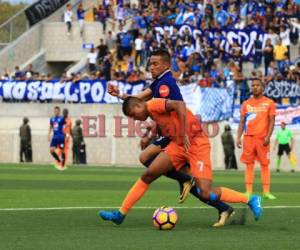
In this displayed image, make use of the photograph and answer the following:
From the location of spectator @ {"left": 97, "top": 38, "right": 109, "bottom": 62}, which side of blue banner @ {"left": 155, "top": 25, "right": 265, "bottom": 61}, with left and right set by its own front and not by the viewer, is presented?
right

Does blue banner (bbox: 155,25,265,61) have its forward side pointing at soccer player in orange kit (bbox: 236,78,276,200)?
yes

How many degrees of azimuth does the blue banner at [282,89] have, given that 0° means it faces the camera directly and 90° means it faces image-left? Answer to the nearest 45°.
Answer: approximately 0°

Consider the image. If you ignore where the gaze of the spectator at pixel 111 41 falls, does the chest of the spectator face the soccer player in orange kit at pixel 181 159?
yes

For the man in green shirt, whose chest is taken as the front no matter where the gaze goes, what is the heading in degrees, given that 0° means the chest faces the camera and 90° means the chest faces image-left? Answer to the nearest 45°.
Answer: approximately 0°
